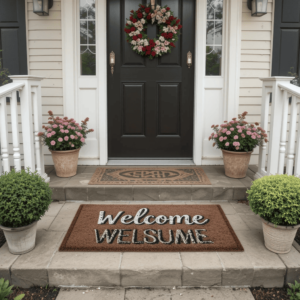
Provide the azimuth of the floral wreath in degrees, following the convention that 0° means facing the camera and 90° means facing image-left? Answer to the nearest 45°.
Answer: approximately 0°

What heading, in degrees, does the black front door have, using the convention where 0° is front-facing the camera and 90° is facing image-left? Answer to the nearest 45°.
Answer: approximately 0°

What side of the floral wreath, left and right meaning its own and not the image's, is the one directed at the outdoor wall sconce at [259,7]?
left

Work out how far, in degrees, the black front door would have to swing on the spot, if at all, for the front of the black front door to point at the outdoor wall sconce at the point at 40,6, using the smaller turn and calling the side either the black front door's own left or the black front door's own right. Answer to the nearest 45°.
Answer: approximately 90° to the black front door's own right

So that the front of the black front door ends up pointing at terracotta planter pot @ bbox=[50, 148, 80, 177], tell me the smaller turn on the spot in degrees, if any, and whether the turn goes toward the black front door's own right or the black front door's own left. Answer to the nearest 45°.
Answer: approximately 45° to the black front door's own right

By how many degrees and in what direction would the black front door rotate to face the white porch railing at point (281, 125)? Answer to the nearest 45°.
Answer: approximately 45° to its left
